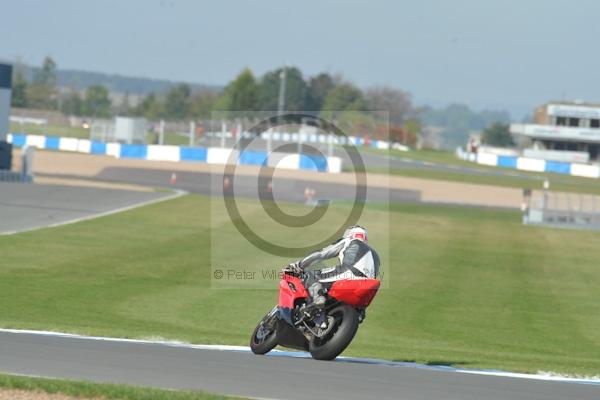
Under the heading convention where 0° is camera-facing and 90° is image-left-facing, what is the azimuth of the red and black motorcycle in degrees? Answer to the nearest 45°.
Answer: approximately 135°
